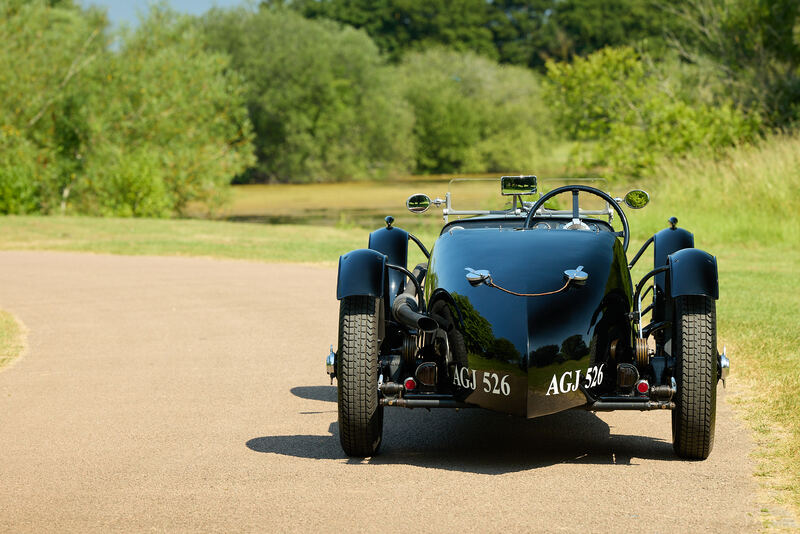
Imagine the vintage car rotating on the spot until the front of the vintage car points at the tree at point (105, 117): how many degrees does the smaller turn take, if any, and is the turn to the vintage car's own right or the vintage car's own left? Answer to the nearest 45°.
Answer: approximately 45° to the vintage car's own left

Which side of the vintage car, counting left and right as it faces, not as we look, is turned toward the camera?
back
